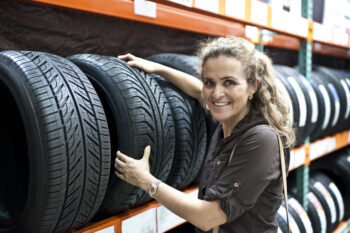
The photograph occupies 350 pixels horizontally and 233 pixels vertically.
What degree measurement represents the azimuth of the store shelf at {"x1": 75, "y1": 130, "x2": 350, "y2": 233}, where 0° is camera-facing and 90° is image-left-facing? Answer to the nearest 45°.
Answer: approximately 315°

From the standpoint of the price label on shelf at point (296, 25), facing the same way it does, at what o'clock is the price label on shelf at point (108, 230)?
the price label on shelf at point (108, 230) is roughly at 2 o'clock from the price label on shelf at point (296, 25).

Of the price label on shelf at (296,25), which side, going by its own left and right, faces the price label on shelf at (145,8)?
right
